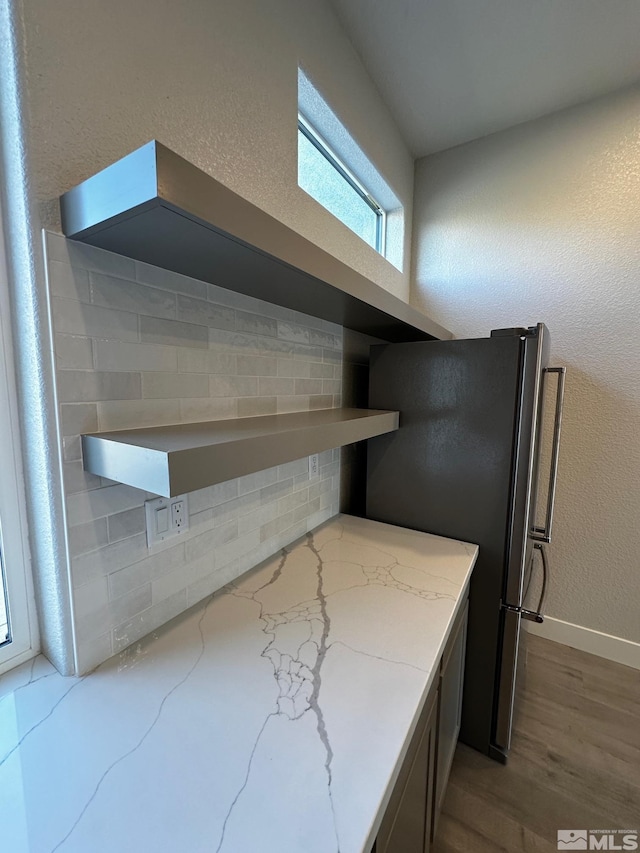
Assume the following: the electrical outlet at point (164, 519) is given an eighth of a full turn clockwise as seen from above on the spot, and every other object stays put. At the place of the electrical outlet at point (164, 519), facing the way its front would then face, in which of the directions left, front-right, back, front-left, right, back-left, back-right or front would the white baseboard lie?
left

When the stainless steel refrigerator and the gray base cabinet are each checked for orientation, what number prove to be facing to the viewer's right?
2

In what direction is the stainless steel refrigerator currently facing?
to the viewer's right

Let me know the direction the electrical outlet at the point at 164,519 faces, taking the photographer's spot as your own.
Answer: facing the viewer and to the right of the viewer

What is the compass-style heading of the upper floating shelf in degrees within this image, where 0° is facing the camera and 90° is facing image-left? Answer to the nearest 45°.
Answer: approximately 315°

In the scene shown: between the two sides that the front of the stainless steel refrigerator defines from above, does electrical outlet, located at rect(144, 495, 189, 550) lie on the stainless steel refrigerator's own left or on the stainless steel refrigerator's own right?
on the stainless steel refrigerator's own right

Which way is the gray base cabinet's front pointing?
to the viewer's right

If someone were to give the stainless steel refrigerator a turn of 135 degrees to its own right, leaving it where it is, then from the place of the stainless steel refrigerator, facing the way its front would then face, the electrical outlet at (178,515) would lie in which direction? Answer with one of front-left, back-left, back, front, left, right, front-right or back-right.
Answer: front
